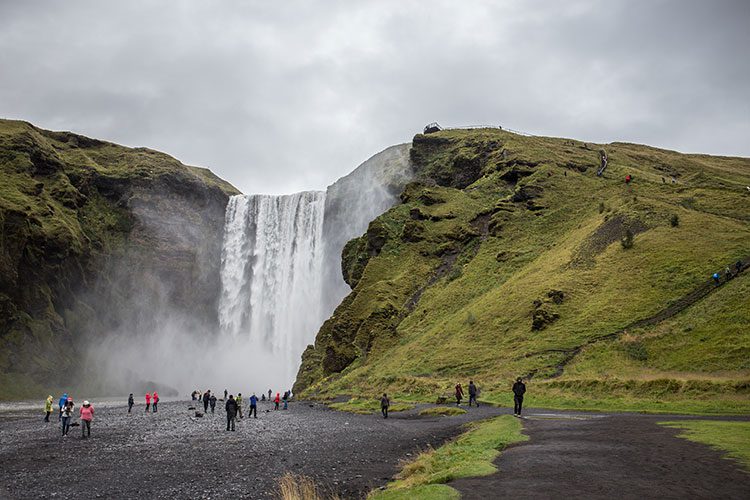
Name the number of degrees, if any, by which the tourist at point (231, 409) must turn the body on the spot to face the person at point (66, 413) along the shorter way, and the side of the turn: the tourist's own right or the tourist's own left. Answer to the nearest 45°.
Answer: approximately 90° to the tourist's own left

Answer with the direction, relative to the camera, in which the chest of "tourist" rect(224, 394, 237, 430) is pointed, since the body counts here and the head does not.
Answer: away from the camera

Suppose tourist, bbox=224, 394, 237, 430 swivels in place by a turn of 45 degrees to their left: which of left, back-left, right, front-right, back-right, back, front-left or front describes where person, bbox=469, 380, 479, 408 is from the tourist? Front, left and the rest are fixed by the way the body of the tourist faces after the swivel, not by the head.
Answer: back-right
